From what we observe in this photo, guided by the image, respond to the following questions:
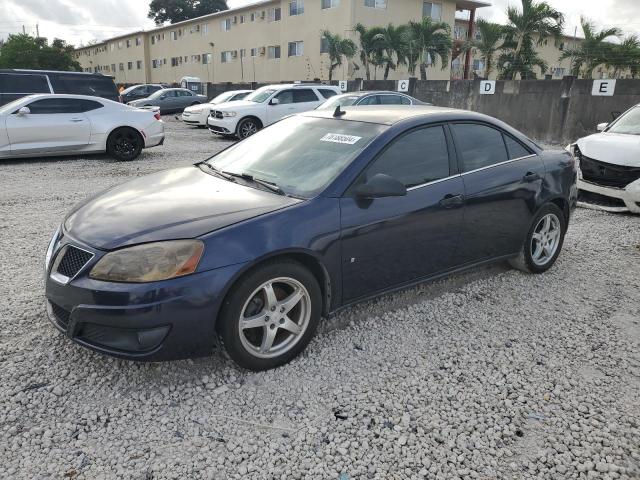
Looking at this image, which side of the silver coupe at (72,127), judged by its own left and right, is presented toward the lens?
left

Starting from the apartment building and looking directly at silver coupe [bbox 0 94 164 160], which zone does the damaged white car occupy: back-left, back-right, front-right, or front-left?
front-left

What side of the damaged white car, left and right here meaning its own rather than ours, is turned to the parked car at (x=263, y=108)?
right

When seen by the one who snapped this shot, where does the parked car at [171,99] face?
facing the viewer and to the left of the viewer

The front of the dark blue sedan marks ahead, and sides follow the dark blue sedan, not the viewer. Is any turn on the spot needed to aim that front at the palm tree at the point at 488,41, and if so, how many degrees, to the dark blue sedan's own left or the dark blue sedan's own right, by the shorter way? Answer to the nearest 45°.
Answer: approximately 135° to the dark blue sedan's own right

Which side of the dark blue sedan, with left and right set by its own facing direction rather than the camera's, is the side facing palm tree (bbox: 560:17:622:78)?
back

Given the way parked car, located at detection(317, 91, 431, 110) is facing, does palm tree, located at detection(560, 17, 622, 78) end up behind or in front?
behind

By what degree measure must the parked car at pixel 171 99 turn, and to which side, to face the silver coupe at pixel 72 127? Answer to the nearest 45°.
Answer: approximately 45° to its left

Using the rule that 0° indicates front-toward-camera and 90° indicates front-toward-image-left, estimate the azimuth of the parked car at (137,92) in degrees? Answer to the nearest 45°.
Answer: approximately 45°

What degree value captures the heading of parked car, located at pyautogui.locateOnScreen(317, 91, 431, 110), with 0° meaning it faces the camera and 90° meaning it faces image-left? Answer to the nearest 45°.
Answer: approximately 45°

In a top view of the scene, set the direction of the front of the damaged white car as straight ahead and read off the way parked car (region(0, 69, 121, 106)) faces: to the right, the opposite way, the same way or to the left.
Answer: the same way

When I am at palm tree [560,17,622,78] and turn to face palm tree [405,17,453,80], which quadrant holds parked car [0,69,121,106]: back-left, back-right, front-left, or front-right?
front-left

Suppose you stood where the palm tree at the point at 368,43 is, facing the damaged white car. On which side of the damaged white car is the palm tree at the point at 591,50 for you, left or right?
left

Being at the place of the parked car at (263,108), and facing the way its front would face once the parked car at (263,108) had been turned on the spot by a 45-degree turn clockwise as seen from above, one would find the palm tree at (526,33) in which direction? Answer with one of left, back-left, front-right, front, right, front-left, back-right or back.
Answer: back-right

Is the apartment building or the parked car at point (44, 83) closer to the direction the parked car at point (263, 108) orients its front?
the parked car
